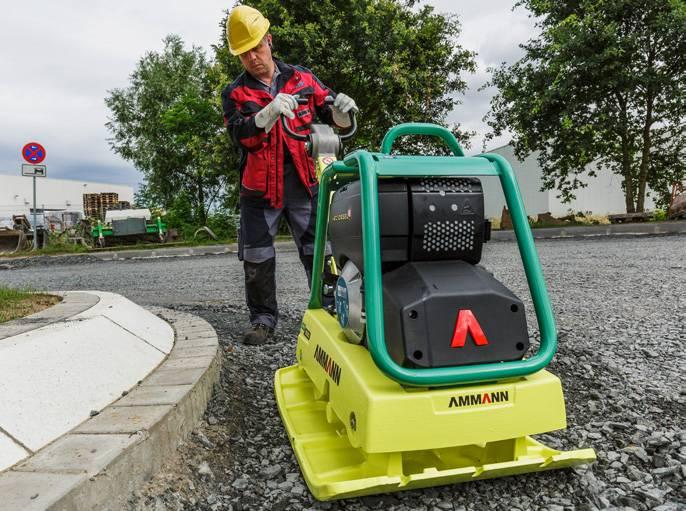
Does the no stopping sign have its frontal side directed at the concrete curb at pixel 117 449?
yes

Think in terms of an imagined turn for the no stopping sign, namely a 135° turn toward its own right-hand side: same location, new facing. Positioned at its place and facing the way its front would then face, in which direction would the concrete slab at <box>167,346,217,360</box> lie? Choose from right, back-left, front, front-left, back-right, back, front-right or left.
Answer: back-left

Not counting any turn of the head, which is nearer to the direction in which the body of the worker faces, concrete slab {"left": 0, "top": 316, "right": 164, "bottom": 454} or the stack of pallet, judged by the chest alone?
the concrete slab

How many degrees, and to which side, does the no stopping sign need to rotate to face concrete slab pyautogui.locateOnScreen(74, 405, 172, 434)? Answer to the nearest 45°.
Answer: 0° — it already faces it

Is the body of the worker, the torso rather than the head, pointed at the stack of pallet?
no

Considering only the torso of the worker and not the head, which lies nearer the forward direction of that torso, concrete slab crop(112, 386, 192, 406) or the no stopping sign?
the concrete slab

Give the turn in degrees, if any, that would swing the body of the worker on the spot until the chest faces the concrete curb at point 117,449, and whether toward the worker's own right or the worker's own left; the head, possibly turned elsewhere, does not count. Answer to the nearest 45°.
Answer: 0° — they already face it

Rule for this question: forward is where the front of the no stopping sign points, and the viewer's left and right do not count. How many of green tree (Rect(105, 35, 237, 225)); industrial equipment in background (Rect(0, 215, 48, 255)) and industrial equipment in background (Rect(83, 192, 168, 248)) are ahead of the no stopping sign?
0

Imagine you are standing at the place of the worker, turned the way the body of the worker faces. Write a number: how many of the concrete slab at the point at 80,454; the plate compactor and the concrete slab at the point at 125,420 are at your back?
0

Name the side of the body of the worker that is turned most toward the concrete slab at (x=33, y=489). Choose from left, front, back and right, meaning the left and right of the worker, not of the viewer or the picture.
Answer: front

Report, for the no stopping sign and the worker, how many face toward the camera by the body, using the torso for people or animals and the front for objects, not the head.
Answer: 2

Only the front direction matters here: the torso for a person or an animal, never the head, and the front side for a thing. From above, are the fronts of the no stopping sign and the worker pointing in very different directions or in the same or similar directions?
same or similar directions

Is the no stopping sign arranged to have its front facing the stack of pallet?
no

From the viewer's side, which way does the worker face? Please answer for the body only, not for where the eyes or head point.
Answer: toward the camera
